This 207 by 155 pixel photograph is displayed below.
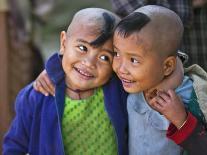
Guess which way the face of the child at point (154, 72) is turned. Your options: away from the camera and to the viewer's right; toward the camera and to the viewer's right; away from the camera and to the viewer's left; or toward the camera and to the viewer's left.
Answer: toward the camera and to the viewer's left

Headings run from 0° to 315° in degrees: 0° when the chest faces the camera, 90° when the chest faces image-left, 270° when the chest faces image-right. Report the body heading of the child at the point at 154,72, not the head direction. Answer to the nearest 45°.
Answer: approximately 45°

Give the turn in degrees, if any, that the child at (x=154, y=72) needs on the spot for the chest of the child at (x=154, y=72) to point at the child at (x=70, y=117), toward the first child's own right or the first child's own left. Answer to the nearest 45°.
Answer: approximately 45° to the first child's own right
